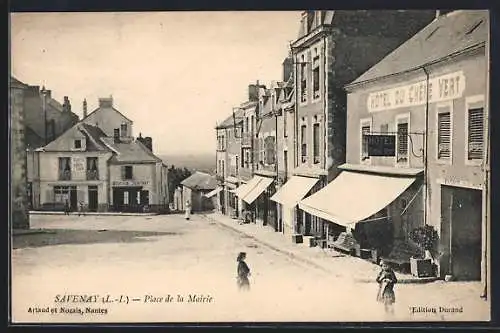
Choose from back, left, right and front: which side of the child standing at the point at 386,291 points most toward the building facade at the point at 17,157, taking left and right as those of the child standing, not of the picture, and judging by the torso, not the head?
right

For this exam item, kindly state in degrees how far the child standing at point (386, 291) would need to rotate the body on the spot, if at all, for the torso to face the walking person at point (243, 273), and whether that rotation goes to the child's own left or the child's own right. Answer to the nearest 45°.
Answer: approximately 90° to the child's own right

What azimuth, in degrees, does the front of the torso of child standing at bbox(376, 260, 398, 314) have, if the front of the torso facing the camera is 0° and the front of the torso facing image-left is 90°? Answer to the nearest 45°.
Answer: approximately 0°

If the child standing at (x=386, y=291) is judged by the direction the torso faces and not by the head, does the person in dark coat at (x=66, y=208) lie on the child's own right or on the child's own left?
on the child's own right
